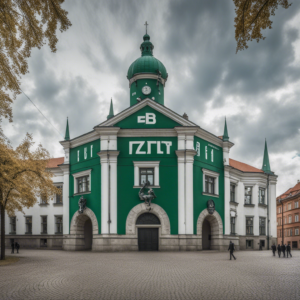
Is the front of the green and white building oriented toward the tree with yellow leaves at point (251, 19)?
yes

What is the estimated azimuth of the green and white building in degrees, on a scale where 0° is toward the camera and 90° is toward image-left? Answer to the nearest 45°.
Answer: approximately 0°
